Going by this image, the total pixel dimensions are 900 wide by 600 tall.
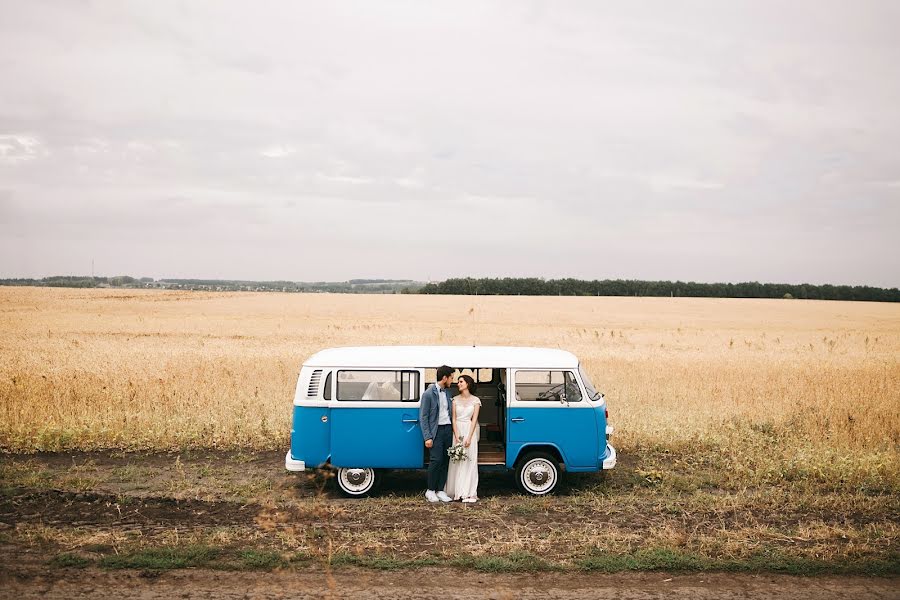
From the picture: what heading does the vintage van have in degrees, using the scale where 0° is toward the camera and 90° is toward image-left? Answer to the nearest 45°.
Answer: approximately 270°

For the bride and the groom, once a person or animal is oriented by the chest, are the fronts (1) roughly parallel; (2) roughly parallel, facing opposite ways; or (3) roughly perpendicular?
roughly perpendicular

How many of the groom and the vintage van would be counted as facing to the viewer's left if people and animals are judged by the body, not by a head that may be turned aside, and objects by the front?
0

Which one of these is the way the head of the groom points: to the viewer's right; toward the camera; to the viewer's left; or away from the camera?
to the viewer's right

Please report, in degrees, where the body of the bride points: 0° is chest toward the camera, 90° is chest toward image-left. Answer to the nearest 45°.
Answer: approximately 45°

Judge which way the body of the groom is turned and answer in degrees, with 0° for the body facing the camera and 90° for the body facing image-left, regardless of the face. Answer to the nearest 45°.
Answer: approximately 315°
